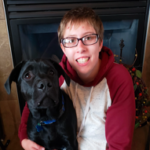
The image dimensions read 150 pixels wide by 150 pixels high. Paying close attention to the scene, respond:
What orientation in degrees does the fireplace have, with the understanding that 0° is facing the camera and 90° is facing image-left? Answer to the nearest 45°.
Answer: approximately 0°

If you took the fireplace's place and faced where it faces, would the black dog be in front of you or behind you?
in front
